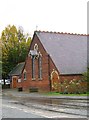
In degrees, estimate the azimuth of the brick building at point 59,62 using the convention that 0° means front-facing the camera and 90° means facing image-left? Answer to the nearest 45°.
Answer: approximately 45°
